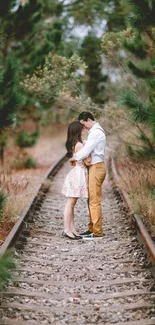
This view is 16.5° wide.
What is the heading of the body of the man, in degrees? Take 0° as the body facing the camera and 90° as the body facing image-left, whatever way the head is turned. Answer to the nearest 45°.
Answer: approximately 90°

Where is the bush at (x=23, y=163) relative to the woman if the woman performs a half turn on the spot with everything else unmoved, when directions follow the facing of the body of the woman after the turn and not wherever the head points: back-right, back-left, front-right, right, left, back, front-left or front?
right

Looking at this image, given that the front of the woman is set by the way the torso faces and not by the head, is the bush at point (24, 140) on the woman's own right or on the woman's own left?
on the woman's own left

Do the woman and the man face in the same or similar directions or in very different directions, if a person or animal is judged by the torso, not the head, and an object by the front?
very different directions

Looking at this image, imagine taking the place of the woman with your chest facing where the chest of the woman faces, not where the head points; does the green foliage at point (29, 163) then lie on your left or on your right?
on your left

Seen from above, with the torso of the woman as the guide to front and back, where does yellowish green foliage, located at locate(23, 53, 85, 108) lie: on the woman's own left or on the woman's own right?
on the woman's own left

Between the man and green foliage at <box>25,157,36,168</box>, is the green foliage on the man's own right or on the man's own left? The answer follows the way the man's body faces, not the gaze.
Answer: on the man's own right

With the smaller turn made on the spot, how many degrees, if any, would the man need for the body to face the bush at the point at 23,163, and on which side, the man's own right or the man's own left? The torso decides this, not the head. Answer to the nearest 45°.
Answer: approximately 90° to the man's own right

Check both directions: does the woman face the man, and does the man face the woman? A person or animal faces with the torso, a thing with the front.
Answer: yes

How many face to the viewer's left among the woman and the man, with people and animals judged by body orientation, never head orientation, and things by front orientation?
1

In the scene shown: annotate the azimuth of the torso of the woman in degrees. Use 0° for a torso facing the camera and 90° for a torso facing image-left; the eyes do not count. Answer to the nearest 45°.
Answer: approximately 270°
